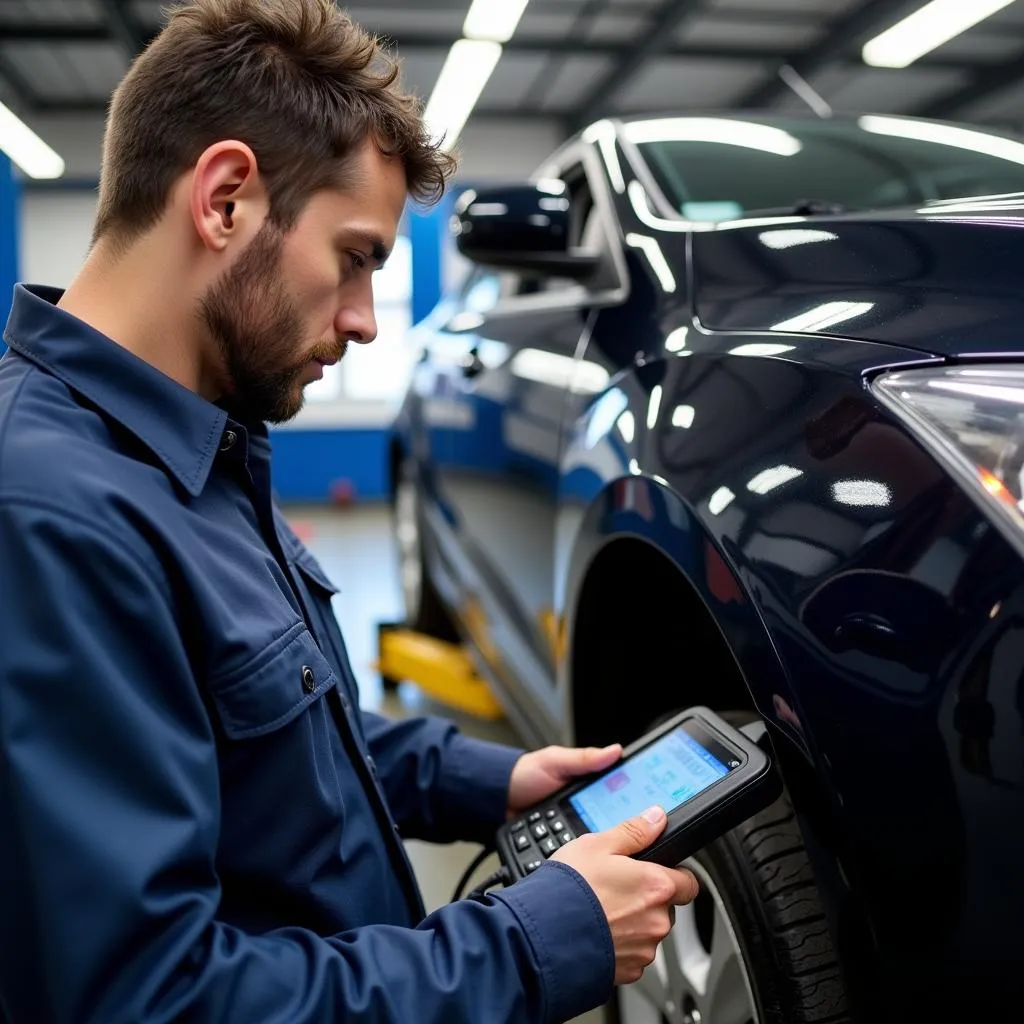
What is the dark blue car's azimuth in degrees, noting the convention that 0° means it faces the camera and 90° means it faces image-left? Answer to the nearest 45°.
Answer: approximately 315°

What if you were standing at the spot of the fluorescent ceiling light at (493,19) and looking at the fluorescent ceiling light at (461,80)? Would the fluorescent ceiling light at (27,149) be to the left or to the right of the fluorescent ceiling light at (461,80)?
left

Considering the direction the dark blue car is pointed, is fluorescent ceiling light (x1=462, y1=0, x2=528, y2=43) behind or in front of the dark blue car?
behind

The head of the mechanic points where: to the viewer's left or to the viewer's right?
to the viewer's right

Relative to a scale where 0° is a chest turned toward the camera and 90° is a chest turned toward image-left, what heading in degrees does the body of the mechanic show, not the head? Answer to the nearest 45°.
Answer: approximately 270°

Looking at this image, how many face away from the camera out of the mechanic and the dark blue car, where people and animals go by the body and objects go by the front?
0

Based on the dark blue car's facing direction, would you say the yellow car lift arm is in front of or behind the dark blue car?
behind
